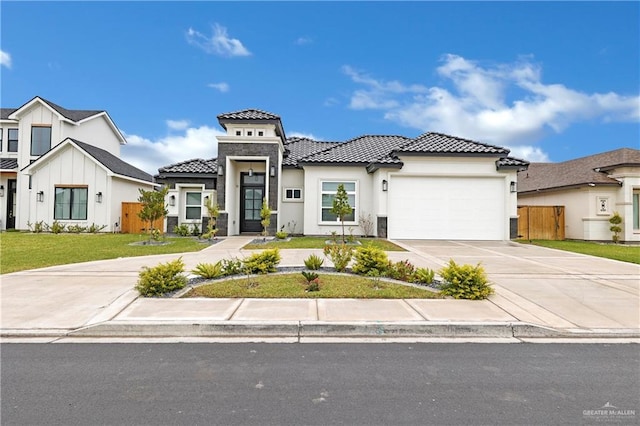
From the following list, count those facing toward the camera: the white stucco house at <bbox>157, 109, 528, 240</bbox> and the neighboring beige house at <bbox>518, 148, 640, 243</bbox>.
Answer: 2

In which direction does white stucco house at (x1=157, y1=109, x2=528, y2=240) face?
toward the camera

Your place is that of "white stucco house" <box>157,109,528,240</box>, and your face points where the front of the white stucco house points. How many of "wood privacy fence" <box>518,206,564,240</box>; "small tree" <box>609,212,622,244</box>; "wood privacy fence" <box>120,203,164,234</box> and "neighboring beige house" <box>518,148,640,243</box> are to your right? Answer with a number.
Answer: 1

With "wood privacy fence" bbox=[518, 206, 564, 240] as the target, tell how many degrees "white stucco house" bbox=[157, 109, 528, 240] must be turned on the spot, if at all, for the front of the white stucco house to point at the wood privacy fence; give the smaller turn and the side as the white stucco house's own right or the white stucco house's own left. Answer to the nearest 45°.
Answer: approximately 90° to the white stucco house's own left

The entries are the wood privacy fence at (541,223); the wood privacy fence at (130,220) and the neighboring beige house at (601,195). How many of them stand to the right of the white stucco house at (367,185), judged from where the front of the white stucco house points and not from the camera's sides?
1

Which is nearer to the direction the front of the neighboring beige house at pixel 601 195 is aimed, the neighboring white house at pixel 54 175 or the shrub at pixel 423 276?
the shrub

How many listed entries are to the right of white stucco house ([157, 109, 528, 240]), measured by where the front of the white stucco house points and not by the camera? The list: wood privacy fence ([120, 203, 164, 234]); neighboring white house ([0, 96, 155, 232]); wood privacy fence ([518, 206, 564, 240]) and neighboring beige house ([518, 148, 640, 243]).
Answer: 2

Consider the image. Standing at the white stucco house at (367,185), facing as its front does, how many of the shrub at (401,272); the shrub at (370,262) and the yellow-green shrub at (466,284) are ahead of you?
3

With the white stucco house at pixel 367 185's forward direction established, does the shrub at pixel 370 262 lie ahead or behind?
ahead

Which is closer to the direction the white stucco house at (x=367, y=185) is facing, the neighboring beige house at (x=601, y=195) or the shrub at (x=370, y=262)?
the shrub

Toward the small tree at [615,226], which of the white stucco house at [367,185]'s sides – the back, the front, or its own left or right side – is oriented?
left

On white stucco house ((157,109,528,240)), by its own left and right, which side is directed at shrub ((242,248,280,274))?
front

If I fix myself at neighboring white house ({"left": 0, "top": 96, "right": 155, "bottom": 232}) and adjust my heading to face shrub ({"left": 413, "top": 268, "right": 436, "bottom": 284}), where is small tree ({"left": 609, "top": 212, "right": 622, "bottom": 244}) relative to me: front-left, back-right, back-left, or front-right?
front-left

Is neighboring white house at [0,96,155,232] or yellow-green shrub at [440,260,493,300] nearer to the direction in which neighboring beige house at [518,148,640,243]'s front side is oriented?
the yellow-green shrub

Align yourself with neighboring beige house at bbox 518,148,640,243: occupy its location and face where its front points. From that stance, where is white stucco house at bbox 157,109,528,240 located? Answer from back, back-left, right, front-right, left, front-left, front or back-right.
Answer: front-right

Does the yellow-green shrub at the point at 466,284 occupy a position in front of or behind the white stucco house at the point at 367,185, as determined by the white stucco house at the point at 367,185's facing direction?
in front

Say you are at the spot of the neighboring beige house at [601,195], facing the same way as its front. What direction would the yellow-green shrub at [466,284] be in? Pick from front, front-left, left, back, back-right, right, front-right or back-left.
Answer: front

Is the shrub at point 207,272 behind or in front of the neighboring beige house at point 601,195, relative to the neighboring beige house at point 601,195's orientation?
in front

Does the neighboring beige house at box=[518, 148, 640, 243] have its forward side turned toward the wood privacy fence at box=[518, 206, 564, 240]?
no
